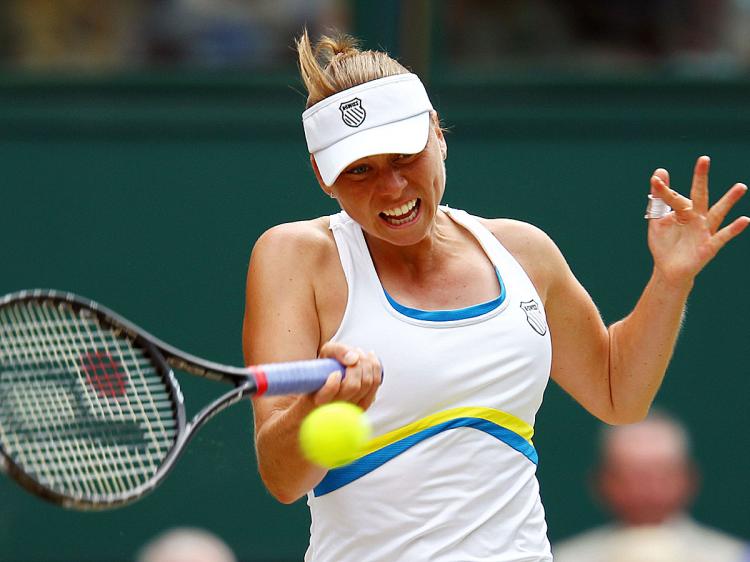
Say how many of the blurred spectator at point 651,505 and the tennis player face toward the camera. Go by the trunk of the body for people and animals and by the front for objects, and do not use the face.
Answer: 2

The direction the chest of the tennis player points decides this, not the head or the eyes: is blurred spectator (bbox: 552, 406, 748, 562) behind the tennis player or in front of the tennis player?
behind

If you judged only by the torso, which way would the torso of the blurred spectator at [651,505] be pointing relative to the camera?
toward the camera

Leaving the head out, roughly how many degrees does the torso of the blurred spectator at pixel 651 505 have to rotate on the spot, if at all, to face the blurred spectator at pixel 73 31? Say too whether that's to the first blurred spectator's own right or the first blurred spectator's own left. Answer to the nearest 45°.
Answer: approximately 135° to the first blurred spectator's own right

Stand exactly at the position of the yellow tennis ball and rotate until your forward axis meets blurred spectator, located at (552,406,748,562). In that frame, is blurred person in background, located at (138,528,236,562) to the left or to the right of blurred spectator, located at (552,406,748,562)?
left

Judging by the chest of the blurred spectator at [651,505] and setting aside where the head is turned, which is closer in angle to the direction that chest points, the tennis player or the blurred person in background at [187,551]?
the tennis player

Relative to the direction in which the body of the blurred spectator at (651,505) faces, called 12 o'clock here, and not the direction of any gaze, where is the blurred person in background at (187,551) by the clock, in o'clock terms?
The blurred person in background is roughly at 2 o'clock from the blurred spectator.

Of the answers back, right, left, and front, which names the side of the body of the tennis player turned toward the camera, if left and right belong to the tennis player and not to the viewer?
front
